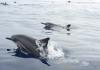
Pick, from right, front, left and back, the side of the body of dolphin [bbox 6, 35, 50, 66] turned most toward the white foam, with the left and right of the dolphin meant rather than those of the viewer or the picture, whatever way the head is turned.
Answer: back

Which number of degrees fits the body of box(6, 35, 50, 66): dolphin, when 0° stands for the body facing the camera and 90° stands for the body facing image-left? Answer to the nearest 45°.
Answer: approximately 90°
